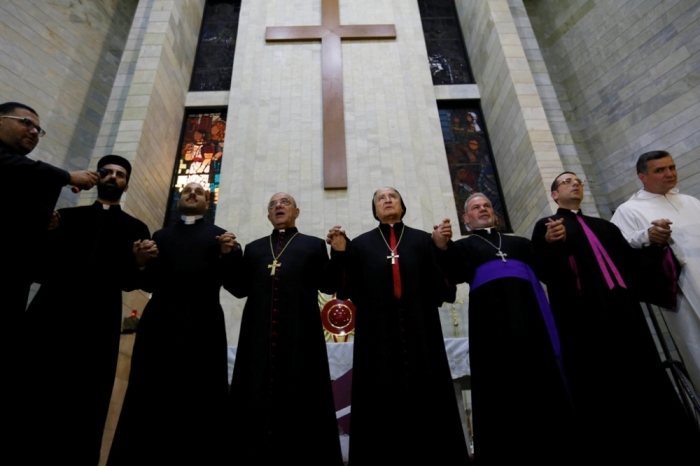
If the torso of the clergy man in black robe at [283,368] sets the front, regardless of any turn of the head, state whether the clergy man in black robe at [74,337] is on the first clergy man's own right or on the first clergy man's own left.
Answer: on the first clergy man's own right

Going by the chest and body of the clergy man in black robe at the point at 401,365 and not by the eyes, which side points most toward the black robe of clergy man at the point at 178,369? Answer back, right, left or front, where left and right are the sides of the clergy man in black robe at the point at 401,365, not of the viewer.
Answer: right

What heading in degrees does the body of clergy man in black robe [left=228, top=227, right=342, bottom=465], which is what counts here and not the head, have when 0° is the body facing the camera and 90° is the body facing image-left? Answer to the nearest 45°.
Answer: approximately 0°

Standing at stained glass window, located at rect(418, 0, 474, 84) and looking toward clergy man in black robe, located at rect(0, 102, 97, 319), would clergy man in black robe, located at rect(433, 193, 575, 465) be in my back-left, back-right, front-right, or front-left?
front-left

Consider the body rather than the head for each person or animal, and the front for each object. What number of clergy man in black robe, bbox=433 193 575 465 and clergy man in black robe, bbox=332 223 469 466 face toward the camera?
2

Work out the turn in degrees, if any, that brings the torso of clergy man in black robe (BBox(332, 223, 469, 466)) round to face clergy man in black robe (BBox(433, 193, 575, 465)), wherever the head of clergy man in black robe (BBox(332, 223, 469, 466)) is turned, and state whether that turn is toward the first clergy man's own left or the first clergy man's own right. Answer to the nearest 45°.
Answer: approximately 90° to the first clergy man's own left

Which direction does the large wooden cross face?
toward the camera

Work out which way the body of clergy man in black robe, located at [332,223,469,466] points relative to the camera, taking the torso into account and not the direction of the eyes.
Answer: toward the camera

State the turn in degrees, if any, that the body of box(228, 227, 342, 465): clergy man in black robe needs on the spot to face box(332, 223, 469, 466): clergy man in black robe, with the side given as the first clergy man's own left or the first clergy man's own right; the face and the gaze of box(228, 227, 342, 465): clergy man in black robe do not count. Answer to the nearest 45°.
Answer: approximately 90° to the first clergy man's own left

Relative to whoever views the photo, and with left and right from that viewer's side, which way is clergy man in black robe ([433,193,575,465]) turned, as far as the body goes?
facing the viewer
